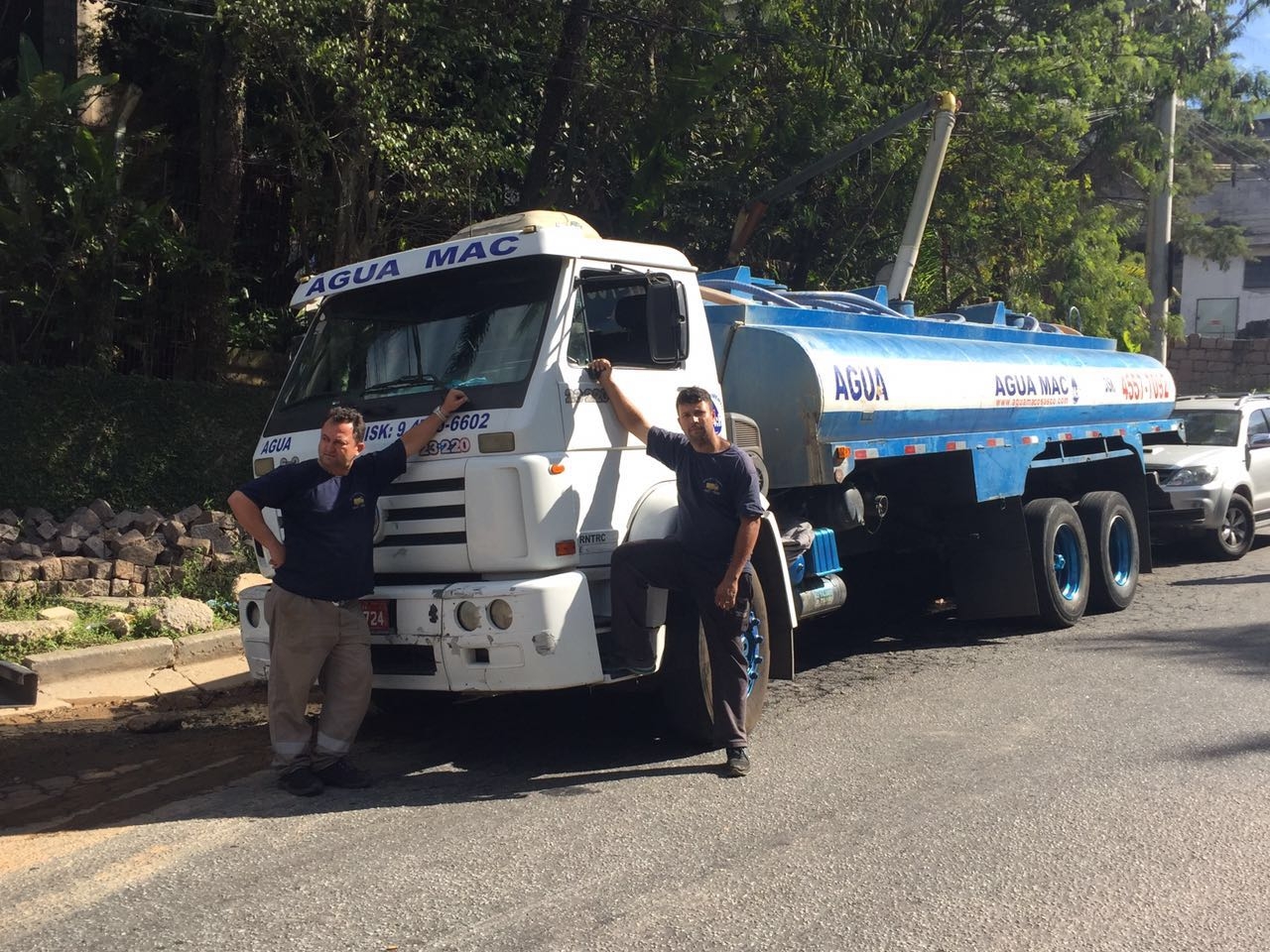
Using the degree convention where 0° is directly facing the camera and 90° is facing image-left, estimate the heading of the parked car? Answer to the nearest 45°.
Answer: approximately 45°

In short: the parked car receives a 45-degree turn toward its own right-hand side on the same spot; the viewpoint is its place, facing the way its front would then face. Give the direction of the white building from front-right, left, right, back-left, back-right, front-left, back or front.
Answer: right

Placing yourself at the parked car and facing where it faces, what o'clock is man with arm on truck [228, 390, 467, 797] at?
The man with arm on truck is roughly at 11 o'clock from the parked car.

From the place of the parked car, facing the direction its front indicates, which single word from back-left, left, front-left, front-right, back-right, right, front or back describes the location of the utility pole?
back-right
